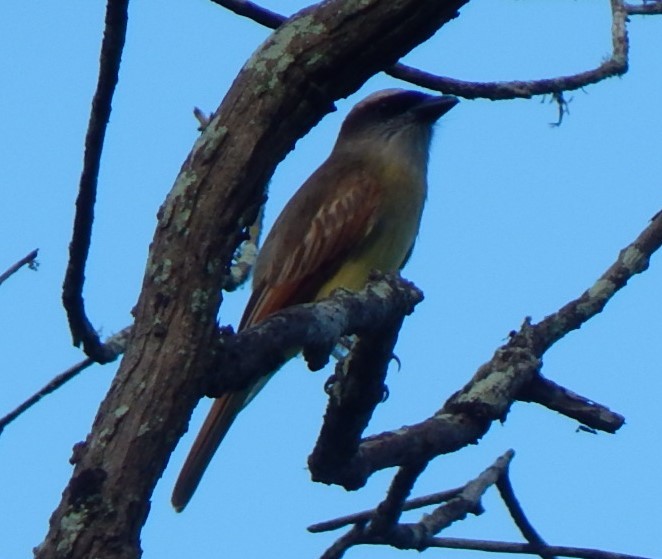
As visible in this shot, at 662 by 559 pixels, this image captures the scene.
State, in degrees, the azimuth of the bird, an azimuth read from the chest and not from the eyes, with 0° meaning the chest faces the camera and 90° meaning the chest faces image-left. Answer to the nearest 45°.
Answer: approximately 270°

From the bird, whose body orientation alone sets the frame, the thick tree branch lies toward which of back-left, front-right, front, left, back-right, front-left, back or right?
back
